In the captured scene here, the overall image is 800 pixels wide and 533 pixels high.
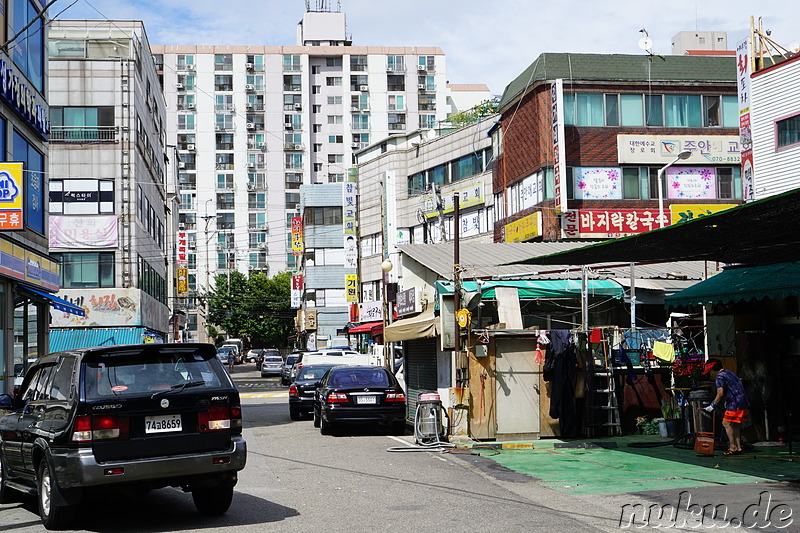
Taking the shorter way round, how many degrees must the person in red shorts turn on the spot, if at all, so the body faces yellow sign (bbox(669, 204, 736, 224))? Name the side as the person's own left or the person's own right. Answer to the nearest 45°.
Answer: approximately 90° to the person's own right

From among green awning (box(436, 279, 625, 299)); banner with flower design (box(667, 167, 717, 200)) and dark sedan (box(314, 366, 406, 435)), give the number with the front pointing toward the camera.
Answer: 2

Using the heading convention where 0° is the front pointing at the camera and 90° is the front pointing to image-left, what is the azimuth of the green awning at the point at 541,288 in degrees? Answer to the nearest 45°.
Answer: approximately 0°

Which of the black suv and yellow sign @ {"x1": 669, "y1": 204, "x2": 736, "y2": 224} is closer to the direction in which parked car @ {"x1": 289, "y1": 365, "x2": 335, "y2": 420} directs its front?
the yellow sign

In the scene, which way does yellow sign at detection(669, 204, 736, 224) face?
toward the camera

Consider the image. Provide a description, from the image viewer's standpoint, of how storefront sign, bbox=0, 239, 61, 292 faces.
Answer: facing the viewer and to the right of the viewer

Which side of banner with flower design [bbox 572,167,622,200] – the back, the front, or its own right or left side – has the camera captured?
front

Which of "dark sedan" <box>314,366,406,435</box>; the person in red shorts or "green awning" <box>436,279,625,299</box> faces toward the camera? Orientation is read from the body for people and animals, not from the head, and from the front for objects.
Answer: the green awning

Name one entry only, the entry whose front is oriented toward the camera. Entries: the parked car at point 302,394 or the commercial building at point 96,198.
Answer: the commercial building

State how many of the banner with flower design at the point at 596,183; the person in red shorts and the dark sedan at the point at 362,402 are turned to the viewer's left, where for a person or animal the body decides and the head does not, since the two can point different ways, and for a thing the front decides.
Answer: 1

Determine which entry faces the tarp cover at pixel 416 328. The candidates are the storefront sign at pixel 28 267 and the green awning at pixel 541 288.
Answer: the storefront sign

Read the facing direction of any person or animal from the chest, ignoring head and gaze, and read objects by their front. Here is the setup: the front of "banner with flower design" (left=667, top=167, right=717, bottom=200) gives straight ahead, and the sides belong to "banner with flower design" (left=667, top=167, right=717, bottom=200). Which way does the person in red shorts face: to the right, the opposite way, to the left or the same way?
to the right

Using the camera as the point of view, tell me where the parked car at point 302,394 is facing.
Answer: facing away from the viewer

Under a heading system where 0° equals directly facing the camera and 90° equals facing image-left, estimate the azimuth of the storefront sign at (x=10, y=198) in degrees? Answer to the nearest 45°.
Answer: approximately 0°

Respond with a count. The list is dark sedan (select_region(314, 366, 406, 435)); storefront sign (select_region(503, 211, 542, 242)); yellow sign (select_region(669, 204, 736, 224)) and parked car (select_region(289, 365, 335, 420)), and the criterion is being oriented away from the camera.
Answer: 2

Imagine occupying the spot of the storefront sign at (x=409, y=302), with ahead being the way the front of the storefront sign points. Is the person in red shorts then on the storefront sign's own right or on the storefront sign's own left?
on the storefront sign's own left

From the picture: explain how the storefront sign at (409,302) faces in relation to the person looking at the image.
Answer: facing the viewer and to the left of the viewer
